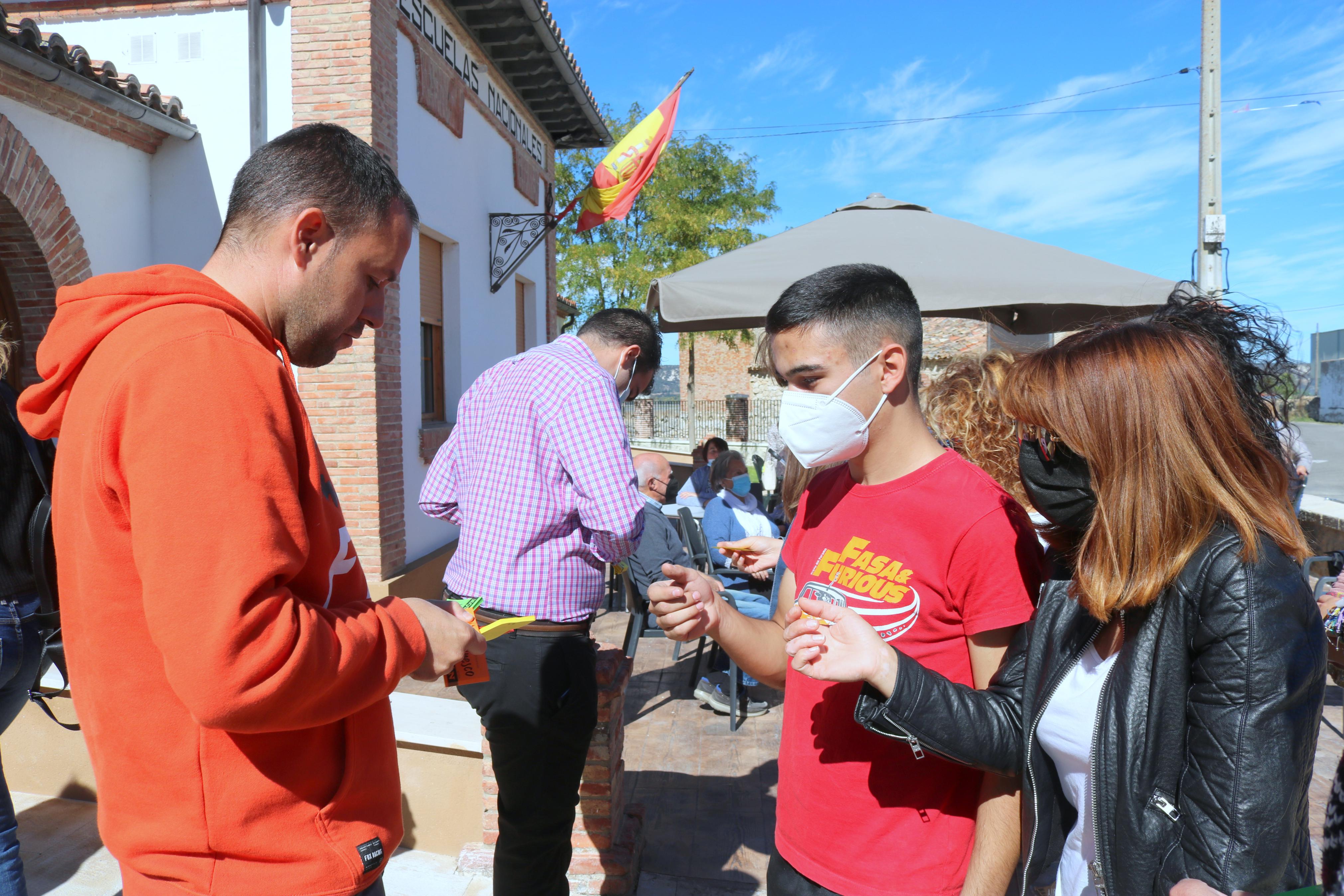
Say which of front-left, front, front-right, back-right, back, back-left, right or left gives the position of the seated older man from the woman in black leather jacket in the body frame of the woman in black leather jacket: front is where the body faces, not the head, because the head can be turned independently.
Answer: right

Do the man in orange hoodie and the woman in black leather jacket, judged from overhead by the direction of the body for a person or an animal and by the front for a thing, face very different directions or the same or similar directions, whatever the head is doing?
very different directions

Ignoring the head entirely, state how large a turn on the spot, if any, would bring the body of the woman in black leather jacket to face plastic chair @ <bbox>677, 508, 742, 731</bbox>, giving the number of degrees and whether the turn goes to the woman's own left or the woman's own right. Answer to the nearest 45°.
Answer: approximately 90° to the woman's own right

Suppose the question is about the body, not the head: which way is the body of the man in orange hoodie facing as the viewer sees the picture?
to the viewer's right

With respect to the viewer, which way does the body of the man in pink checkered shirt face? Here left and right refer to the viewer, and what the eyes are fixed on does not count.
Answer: facing away from the viewer and to the right of the viewer

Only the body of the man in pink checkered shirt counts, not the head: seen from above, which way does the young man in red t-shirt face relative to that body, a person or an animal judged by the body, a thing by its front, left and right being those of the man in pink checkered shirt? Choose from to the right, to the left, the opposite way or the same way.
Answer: the opposite way

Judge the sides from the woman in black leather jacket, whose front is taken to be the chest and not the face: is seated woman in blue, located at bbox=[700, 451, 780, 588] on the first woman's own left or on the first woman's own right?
on the first woman's own right

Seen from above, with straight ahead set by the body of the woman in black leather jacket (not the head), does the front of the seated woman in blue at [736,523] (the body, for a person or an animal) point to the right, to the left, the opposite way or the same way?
to the left

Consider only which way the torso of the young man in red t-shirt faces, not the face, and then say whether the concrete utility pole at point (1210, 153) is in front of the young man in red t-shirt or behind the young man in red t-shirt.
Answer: behind
